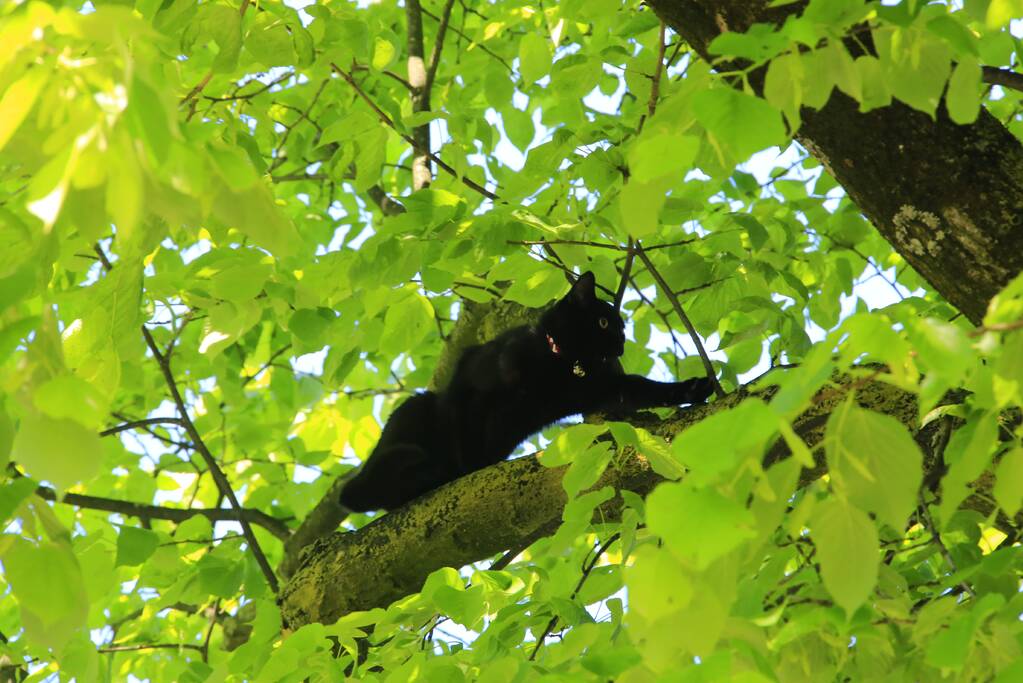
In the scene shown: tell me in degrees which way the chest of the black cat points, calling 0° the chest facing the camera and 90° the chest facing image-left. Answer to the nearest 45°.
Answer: approximately 270°

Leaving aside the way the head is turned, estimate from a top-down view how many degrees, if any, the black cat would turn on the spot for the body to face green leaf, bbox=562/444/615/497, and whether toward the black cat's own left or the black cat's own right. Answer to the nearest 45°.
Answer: approximately 90° to the black cat's own right

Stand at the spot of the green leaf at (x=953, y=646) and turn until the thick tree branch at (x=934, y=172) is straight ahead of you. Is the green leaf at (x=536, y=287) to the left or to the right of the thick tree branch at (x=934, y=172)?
left

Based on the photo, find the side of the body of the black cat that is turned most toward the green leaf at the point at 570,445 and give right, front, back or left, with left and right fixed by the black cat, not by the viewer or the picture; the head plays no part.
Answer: right
